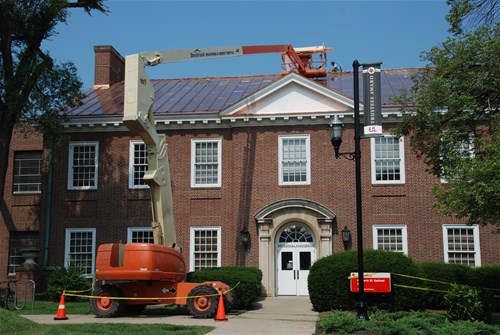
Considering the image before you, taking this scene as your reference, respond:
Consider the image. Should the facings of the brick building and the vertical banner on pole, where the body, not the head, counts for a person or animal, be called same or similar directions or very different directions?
same or similar directions

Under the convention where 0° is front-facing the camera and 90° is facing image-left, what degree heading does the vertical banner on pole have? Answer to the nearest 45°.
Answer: approximately 0°

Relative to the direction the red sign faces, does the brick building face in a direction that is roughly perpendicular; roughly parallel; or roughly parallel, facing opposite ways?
roughly parallel

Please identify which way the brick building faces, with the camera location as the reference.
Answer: facing the viewer

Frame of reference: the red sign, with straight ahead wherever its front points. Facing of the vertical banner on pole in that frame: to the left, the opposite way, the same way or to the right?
the same way

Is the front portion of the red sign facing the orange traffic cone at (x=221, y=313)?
no

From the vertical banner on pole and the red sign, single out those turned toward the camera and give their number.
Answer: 2

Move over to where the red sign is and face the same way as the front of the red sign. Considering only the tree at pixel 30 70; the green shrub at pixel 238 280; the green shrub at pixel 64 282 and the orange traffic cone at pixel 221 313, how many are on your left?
0

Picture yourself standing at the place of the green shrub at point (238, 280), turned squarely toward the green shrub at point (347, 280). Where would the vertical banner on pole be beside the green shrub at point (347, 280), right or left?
right

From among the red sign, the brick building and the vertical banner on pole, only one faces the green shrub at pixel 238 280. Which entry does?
the brick building

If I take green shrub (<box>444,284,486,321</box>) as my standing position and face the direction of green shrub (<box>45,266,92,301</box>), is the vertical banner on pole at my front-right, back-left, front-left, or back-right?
front-left

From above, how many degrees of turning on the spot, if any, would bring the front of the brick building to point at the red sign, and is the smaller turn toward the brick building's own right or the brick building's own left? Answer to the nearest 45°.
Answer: approximately 45° to the brick building's own left

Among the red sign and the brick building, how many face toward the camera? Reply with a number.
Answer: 2

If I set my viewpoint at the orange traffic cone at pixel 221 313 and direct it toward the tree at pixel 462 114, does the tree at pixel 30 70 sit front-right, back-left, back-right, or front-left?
back-left

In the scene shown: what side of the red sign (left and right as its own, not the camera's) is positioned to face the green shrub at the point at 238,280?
right

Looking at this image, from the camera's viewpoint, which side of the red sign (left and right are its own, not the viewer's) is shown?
front

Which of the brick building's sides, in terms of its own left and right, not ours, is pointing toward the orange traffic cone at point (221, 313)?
front

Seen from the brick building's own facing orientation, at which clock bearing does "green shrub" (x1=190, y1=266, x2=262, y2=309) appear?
The green shrub is roughly at 12 o'clock from the brick building.
